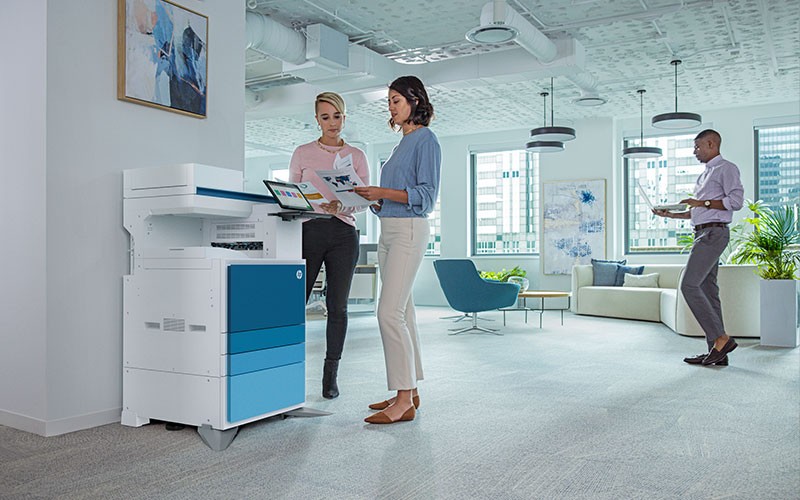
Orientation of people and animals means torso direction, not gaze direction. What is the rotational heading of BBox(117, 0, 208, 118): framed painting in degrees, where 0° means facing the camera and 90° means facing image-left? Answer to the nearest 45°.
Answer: approximately 315°

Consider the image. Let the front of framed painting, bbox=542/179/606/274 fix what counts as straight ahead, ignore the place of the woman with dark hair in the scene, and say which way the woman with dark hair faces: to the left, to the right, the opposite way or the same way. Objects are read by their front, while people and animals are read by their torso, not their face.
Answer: to the right

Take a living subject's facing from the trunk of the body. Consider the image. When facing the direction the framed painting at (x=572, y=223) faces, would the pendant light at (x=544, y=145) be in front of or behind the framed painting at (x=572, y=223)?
in front

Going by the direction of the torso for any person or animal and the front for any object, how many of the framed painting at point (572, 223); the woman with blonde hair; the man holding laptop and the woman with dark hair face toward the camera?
2

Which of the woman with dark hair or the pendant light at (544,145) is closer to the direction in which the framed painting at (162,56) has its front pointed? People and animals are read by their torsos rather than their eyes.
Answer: the woman with dark hair

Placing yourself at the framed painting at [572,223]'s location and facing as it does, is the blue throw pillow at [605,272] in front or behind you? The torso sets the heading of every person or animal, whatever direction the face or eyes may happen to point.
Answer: in front

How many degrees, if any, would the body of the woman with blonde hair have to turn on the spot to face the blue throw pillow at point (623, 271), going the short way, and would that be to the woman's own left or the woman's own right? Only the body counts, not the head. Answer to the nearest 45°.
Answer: approximately 135° to the woman's own left

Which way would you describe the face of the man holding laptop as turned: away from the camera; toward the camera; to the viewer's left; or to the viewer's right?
to the viewer's left

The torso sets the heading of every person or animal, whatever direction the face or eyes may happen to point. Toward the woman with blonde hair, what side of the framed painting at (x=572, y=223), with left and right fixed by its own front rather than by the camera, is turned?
front
